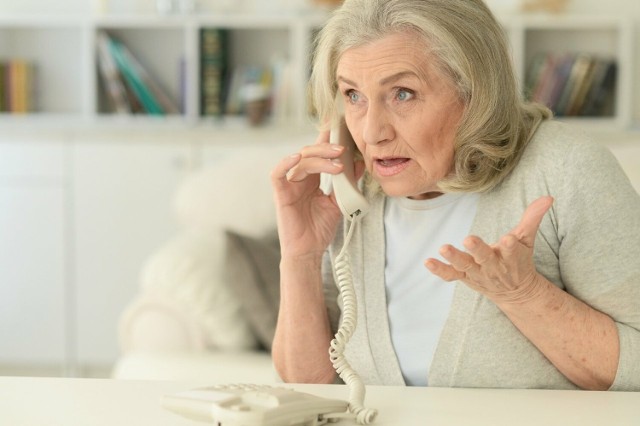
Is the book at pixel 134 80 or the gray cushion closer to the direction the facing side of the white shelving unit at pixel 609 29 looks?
the gray cushion

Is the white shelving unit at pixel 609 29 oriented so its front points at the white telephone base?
yes

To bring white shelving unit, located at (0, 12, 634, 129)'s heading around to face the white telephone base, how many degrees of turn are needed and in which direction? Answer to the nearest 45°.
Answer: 0° — it already faces it

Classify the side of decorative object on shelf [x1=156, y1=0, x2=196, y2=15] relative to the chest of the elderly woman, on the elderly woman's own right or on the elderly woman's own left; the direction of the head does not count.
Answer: on the elderly woman's own right

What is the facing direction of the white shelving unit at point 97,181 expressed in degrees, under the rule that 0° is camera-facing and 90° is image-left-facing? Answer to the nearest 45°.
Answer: approximately 0°
